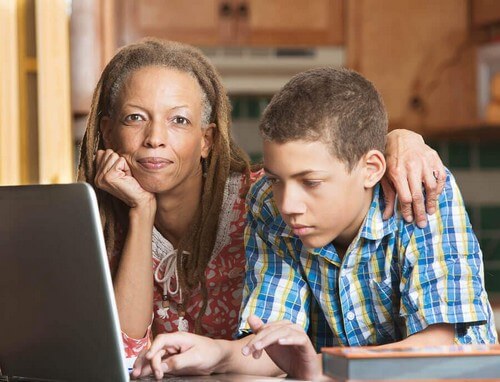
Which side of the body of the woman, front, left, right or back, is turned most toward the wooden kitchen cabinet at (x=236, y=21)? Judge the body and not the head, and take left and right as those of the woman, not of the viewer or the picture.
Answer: back

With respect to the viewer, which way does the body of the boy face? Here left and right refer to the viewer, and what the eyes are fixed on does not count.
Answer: facing the viewer and to the left of the viewer

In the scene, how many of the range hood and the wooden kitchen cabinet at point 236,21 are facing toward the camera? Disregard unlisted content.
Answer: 2

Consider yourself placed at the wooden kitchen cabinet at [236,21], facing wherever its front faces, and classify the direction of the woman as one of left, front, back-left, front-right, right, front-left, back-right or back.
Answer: front

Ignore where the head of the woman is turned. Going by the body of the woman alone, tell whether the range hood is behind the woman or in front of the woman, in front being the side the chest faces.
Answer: behind

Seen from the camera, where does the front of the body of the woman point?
toward the camera

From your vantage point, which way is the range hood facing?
toward the camera

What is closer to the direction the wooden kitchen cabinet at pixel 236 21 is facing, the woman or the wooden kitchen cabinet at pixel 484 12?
the woman

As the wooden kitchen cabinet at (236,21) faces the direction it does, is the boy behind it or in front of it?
in front

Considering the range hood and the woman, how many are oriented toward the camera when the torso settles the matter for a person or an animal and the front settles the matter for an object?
2

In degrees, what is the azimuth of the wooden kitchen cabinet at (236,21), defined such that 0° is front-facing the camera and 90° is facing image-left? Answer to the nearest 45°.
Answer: approximately 0°
